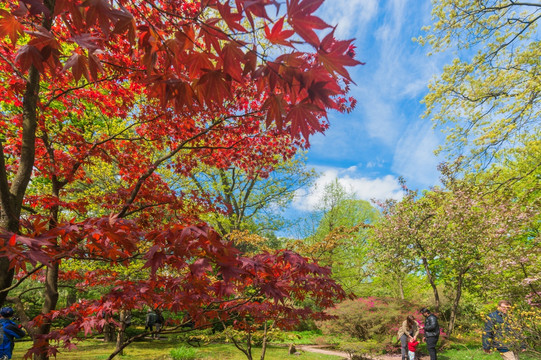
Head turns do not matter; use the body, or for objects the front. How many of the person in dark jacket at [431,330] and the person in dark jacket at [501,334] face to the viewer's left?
1
